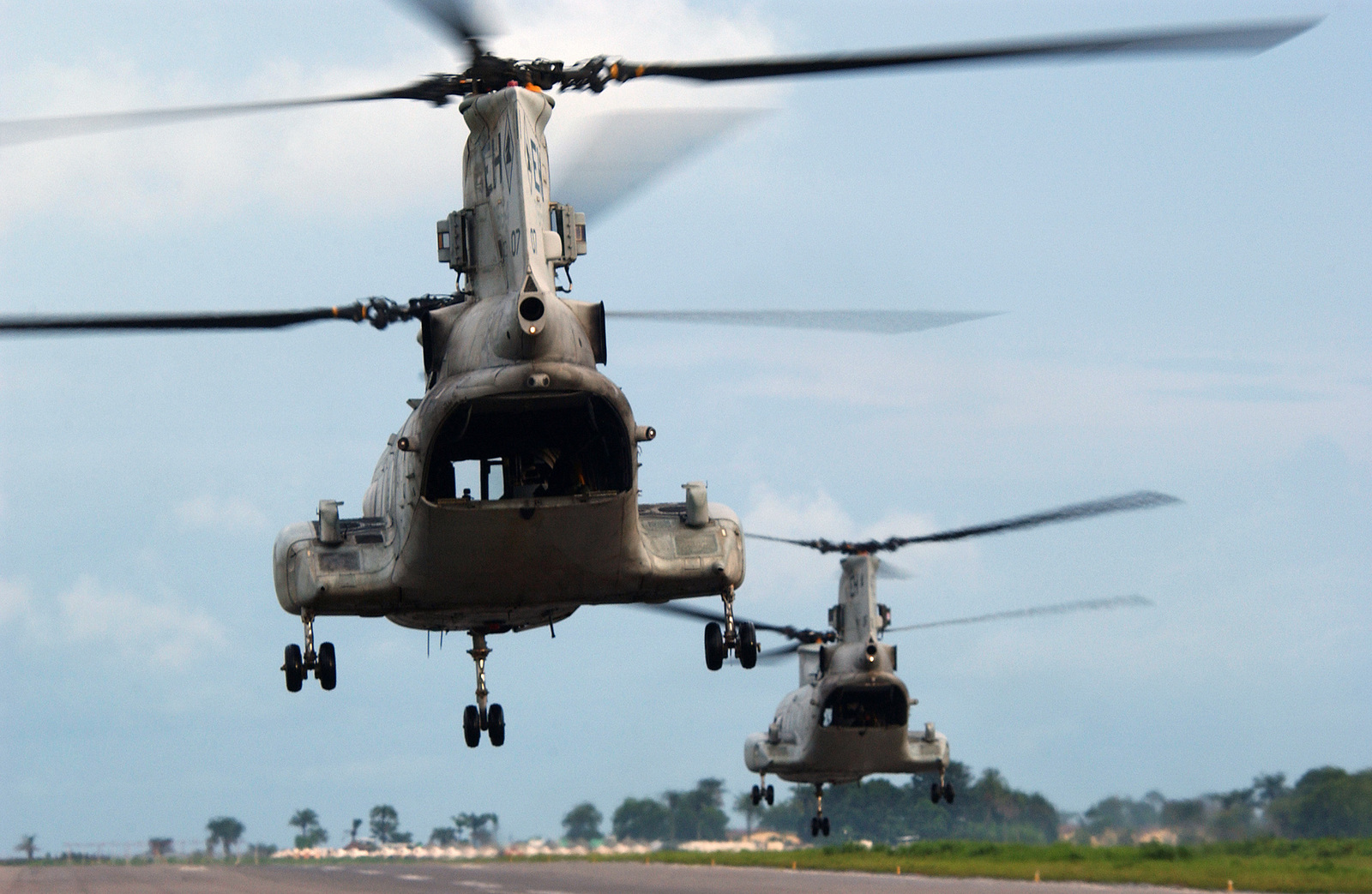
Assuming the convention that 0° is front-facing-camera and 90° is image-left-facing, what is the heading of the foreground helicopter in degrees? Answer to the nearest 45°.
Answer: approximately 180°
